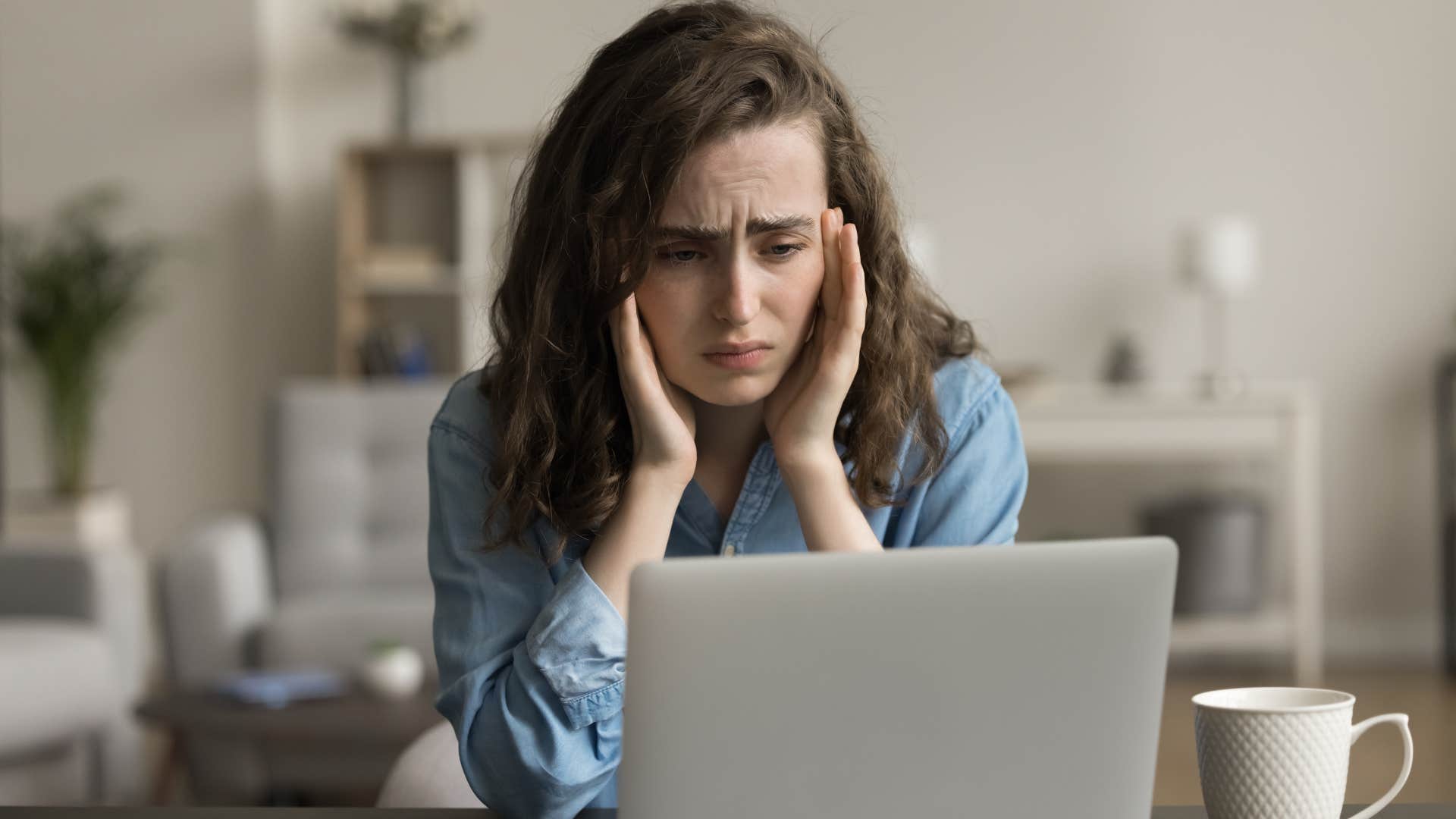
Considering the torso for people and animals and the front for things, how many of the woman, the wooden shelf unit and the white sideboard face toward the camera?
3

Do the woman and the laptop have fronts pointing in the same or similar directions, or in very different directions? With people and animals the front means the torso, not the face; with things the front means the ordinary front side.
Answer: very different directions

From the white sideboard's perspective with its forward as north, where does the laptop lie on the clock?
The laptop is roughly at 12 o'clock from the white sideboard.

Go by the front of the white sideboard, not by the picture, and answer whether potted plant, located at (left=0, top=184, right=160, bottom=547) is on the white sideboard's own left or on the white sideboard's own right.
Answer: on the white sideboard's own right

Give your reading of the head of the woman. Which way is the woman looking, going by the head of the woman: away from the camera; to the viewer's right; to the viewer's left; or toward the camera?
toward the camera

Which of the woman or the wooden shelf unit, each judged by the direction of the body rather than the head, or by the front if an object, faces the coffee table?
the wooden shelf unit

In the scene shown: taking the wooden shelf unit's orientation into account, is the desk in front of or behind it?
in front

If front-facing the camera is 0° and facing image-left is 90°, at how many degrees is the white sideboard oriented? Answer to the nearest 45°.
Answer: approximately 0°

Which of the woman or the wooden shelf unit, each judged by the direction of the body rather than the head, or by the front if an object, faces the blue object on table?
the wooden shelf unit

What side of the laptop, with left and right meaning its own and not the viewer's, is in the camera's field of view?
back

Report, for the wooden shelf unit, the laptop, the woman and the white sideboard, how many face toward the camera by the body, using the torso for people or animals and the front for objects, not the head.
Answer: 3

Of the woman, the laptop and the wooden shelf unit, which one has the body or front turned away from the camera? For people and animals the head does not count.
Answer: the laptop

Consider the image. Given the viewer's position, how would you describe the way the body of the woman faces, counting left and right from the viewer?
facing the viewer

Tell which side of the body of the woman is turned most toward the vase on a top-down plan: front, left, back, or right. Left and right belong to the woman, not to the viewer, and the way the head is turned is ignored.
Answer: back

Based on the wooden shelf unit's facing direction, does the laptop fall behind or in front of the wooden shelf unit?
in front

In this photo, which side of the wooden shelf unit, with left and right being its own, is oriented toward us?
front

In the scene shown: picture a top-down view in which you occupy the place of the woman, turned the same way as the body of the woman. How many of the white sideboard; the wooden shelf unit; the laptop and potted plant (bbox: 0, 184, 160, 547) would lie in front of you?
1
